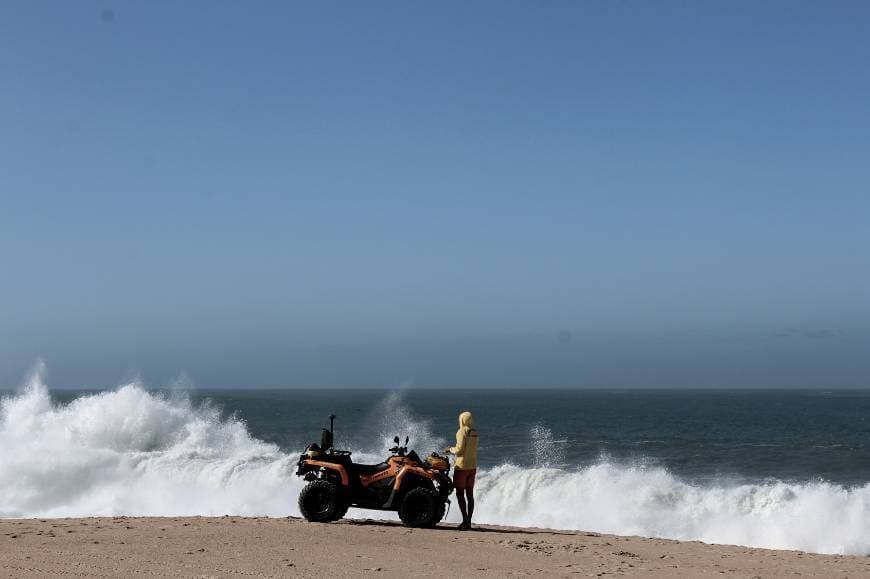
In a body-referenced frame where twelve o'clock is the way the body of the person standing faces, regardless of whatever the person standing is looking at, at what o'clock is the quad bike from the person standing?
The quad bike is roughly at 11 o'clock from the person standing.

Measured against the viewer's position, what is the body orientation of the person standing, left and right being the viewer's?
facing away from the viewer and to the left of the viewer

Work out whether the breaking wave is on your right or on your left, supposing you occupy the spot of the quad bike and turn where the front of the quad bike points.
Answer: on your left

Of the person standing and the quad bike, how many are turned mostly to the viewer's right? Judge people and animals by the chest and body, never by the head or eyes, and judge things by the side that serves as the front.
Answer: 1

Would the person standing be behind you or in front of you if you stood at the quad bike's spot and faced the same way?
in front

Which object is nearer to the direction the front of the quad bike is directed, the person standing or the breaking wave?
the person standing

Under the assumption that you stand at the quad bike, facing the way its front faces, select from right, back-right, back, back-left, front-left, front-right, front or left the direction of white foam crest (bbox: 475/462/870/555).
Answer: front-left

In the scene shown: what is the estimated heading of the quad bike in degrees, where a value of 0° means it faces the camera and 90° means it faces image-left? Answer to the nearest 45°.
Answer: approximately 270°
